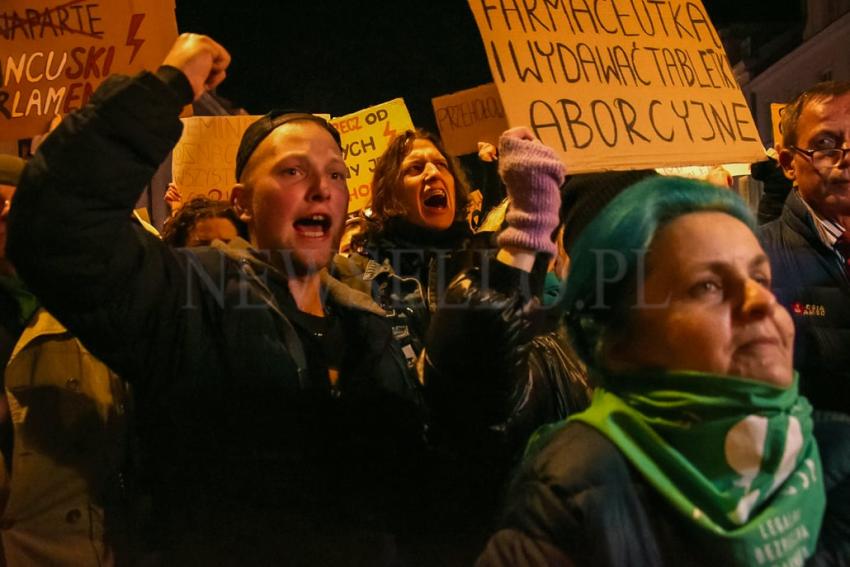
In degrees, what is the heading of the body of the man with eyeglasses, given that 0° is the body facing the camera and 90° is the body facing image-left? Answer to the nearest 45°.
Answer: approximately 315°

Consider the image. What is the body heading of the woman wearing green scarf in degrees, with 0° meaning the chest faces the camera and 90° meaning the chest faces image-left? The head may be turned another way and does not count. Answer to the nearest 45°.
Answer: approximately 315°

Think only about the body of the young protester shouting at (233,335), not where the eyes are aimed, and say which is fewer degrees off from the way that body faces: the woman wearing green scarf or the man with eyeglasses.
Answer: the woman wearing green scarf

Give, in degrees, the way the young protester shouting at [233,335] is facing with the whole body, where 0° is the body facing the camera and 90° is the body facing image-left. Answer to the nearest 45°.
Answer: approximately 315°

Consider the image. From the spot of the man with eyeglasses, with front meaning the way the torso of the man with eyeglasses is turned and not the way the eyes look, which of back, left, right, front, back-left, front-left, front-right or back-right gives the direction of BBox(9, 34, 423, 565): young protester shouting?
right

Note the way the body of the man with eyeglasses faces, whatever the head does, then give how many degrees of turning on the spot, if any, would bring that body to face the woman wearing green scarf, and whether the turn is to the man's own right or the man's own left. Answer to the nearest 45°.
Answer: approximately 45° to the man's own right
